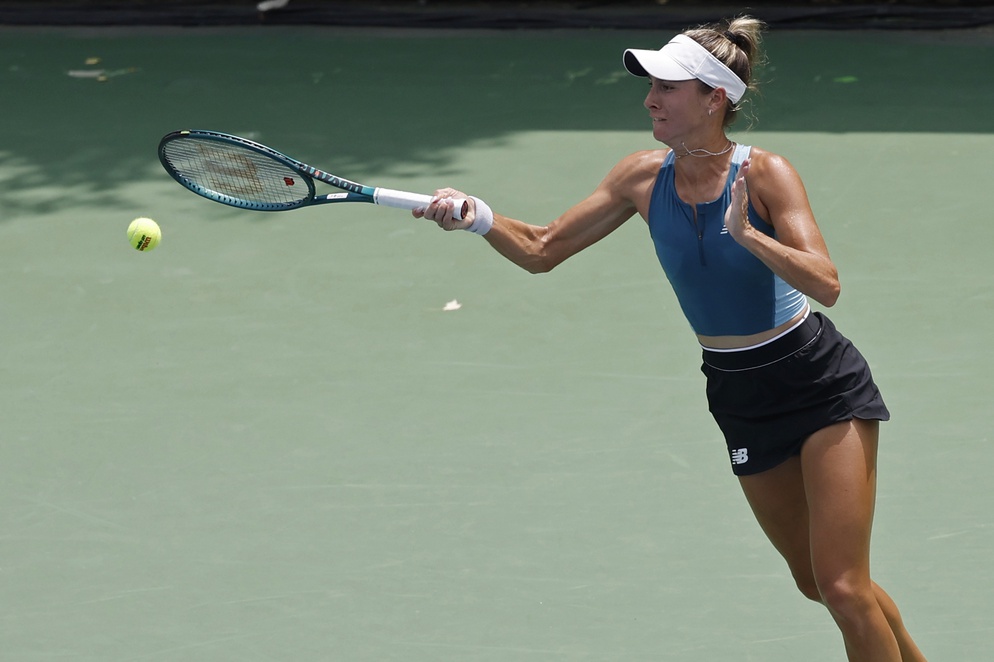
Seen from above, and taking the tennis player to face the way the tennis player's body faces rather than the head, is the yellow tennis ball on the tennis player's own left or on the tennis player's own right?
on the tennis player's own right

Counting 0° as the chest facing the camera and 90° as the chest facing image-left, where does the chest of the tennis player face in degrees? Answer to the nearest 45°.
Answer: approximately 45°

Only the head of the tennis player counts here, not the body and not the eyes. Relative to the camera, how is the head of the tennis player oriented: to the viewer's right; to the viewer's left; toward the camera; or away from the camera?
to the viewer's left
